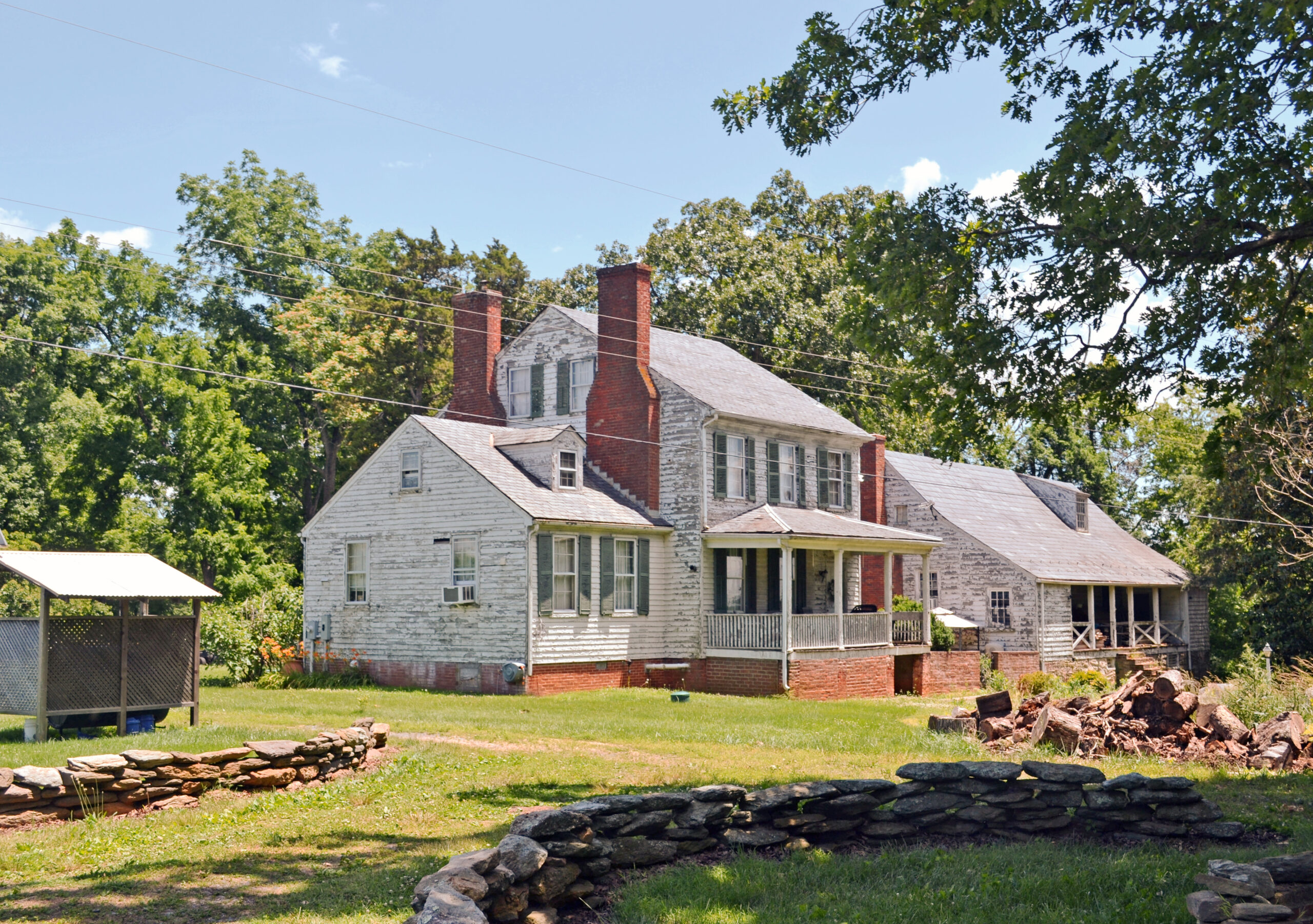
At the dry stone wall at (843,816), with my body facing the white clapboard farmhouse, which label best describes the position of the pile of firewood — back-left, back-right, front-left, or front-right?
front-right

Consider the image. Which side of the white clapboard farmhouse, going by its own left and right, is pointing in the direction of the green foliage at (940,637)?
left

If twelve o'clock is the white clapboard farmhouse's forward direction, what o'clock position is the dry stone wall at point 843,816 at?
The dry stone wall is roughly at 1 o'clock from the white clapboard farmhouse.

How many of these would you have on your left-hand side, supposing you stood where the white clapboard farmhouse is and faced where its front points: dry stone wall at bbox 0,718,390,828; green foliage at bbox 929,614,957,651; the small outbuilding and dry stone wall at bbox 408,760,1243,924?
1

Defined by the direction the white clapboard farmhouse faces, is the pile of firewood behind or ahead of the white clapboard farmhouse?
ahead

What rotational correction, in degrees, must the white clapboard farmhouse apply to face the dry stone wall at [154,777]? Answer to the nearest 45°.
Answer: approximately 45° to its right

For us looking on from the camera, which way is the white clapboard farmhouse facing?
facing the viewer and to the right of the viewer

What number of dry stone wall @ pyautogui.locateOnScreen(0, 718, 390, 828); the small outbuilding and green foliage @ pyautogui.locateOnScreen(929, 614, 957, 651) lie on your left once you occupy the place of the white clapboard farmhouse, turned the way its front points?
1

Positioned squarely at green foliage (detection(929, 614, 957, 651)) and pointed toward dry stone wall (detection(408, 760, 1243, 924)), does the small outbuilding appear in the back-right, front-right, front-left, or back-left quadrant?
front-right

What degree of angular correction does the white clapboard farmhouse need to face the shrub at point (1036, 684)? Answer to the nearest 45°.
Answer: approximately 45° to its left
